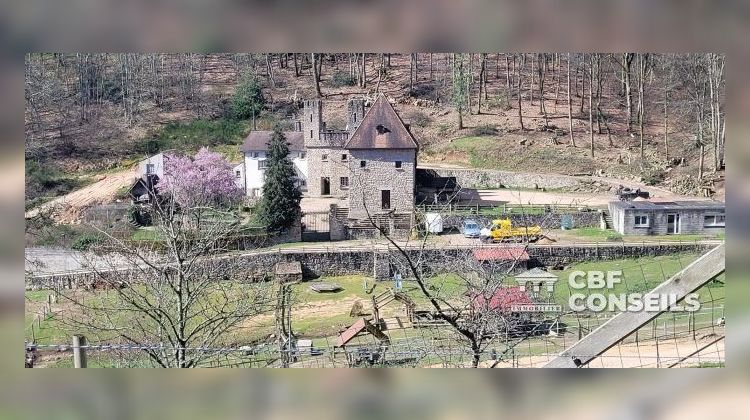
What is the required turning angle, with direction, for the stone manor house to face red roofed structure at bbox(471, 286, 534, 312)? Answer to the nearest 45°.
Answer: approximately 45° to its left

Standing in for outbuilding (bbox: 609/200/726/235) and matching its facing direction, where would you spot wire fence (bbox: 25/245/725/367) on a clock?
The wire fence is roughly at 1 o'clock from the outbuilding.

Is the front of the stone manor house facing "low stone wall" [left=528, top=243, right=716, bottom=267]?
no

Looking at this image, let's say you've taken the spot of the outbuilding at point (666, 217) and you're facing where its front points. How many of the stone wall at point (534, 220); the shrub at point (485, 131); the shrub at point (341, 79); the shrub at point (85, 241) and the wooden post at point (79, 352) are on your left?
0

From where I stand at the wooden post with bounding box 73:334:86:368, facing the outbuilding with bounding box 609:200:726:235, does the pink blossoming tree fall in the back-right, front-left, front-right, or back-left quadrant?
front-left

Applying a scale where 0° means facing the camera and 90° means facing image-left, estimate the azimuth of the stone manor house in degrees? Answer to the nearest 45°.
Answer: approximately 0°

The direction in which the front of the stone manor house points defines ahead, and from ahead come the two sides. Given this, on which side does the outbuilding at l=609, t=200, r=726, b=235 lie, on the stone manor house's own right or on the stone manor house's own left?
on the stone manor house's own left

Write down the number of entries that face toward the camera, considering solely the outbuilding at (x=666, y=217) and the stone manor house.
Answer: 2

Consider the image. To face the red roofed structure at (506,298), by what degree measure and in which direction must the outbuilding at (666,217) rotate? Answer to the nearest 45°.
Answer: approximately 45° to its right

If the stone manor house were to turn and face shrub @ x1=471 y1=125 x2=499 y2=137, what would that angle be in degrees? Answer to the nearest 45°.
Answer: approximately 90° to its left

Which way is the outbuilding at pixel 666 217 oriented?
toward the camera

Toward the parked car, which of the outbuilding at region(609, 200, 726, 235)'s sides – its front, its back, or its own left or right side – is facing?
right

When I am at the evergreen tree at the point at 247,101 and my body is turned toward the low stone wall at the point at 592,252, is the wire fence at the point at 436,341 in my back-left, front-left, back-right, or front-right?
front-right

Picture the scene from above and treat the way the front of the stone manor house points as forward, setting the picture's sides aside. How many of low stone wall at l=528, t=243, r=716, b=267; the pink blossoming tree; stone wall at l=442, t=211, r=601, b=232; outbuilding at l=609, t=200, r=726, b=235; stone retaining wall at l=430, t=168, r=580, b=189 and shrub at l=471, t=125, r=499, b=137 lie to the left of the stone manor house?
5

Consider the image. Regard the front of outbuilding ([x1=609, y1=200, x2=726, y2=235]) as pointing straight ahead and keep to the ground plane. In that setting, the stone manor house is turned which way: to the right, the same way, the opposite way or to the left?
the same way

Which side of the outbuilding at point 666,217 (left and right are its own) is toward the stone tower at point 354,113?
right
